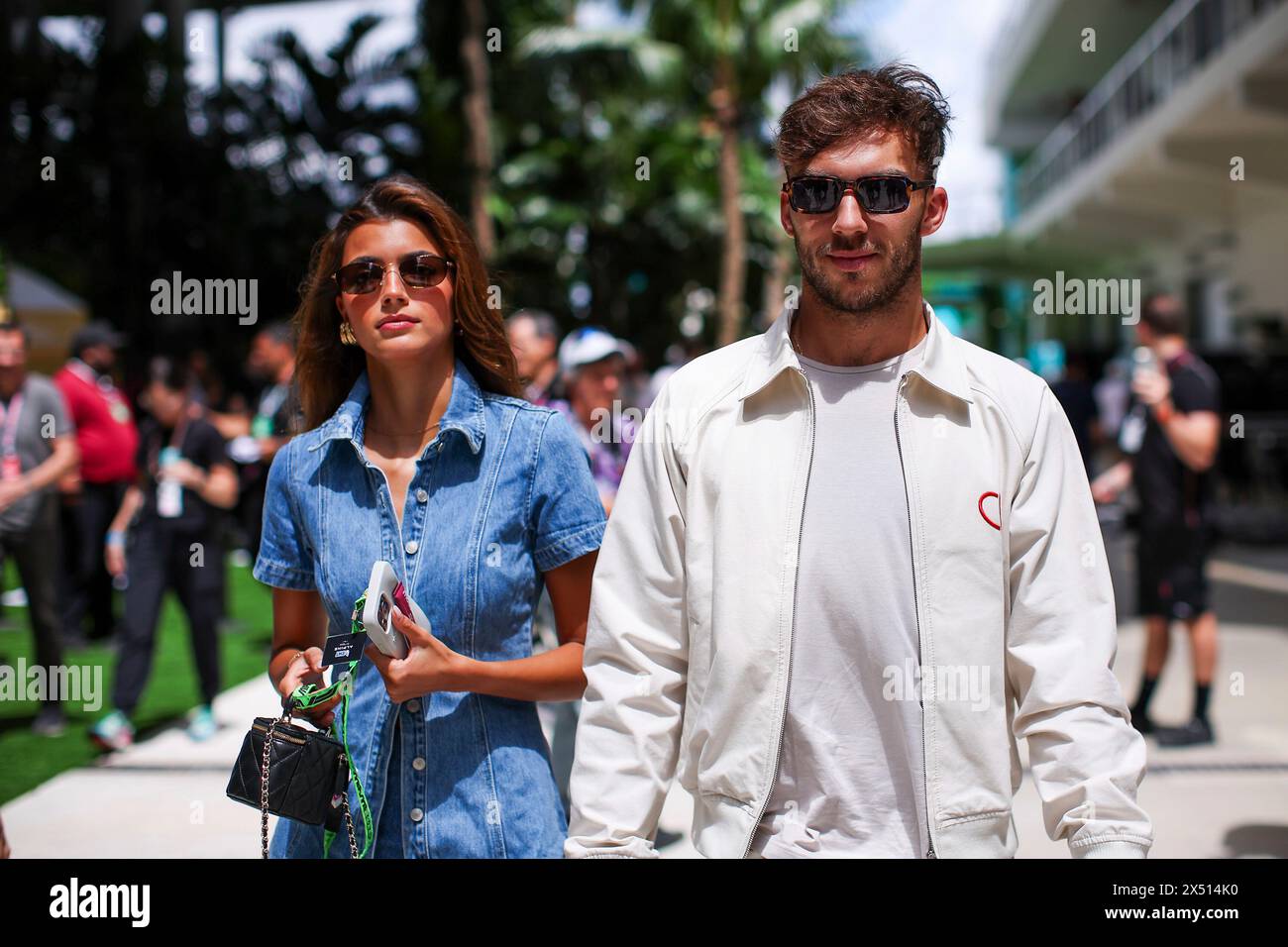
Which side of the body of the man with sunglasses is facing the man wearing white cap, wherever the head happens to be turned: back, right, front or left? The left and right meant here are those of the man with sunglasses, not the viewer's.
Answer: back

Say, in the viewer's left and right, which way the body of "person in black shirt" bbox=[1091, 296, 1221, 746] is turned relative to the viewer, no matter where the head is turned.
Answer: facing to the left of the viewer

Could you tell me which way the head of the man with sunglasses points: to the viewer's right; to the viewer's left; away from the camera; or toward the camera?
toward the camera

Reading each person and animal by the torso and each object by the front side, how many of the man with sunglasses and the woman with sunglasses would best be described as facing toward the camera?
2

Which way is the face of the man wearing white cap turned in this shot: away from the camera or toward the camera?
toward the camera

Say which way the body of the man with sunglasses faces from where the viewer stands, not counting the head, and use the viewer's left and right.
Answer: facing the viewer
